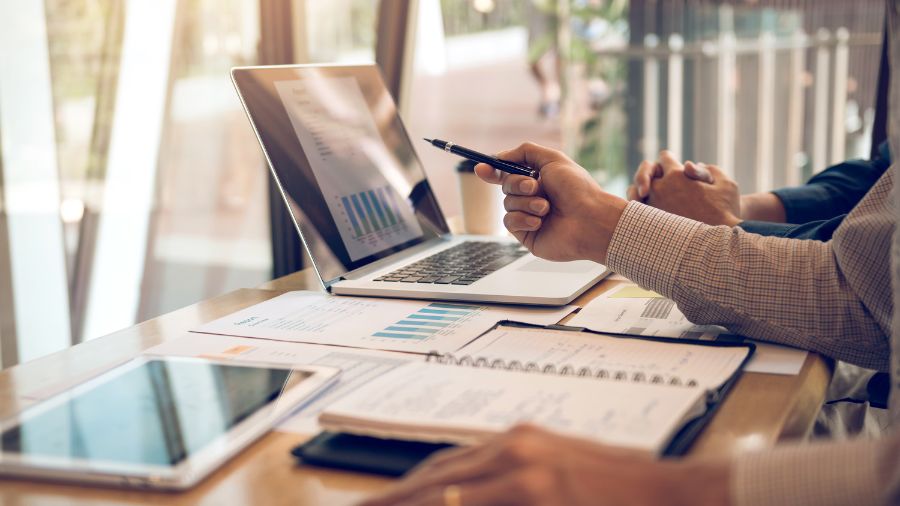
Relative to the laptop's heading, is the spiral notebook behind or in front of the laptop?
in front

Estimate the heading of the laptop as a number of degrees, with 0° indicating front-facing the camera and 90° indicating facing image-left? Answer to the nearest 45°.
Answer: approximately 315°
